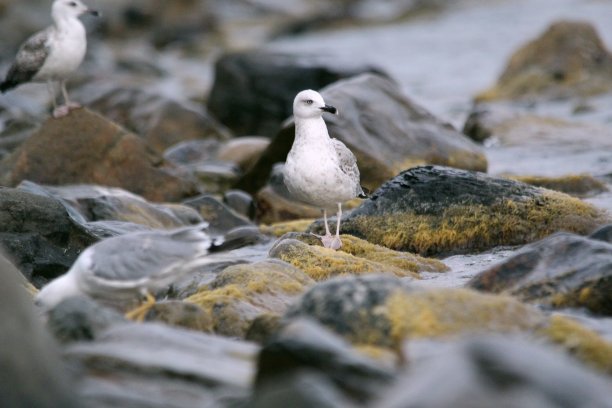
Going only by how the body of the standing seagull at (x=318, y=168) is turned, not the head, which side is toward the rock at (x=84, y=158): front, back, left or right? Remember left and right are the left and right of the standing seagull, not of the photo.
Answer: right

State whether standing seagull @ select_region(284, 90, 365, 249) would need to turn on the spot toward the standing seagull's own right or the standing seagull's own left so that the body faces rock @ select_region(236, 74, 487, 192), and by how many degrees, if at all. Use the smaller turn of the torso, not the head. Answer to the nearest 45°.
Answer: approximately 135° to the standing seagull's own right

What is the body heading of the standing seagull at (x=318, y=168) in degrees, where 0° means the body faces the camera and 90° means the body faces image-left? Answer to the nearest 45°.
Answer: approximately 45°

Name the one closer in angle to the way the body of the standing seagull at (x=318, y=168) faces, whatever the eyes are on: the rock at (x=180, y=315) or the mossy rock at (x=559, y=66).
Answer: the rock

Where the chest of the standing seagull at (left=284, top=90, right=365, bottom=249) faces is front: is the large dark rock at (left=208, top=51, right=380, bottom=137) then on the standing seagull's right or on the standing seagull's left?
on the standing seagull's right

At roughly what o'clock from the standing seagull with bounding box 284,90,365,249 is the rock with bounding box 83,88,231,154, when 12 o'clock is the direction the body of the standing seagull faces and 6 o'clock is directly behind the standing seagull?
The rock is roughly at 4 o'clock from the standing seagull.
